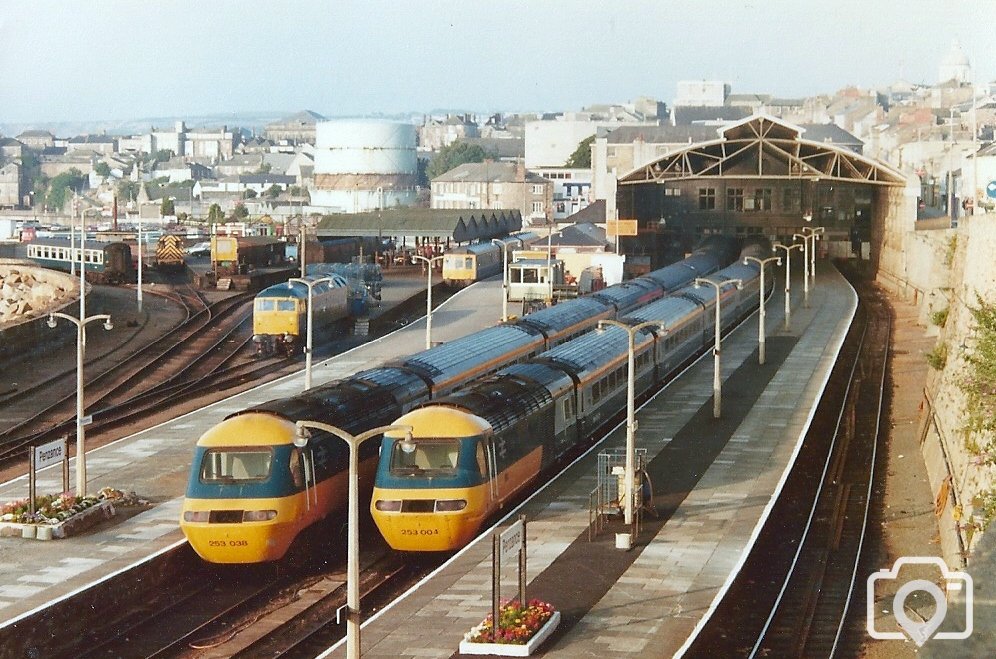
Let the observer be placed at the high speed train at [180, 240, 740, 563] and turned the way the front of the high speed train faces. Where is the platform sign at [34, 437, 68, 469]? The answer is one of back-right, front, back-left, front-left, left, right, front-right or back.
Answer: right

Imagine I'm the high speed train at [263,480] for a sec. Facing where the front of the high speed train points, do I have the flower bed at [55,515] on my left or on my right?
on my right

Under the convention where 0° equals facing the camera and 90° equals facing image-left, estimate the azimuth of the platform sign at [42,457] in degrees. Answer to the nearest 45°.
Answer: approximately 315°

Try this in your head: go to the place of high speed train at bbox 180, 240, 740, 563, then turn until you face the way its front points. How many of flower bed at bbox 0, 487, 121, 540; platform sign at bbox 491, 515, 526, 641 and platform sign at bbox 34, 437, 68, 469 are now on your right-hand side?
2

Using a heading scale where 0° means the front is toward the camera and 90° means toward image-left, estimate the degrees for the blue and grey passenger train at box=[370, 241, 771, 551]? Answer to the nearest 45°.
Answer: approximately 45°

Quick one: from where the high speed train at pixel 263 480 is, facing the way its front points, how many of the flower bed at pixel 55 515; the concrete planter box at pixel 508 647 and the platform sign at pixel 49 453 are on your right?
2

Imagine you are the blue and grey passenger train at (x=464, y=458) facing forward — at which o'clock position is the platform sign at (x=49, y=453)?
The platform sign is roughly at 2 o'clock from the blue and grey passenger train.

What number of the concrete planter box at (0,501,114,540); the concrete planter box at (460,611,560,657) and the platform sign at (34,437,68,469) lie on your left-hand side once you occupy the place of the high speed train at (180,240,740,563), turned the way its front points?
1

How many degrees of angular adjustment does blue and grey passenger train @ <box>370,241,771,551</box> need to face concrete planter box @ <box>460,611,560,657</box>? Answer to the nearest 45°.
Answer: approximately 45° to its left
